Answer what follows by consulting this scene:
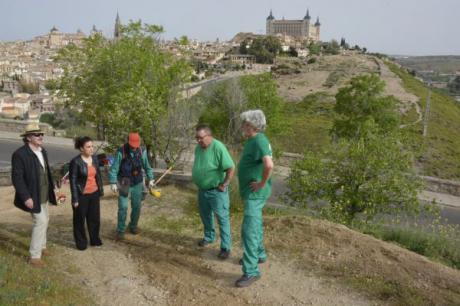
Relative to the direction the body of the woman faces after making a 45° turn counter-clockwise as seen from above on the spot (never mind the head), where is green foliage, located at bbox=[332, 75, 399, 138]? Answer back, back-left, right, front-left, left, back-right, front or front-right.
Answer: front-left

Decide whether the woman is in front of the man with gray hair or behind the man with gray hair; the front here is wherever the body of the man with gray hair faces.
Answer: in front

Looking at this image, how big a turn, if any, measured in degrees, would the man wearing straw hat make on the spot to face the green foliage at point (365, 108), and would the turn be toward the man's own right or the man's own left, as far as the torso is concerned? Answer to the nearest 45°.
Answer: approximately 90° to the man's own left

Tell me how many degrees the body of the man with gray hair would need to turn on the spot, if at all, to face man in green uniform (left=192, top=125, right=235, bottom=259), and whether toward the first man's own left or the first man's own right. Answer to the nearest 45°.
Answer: approximately 45° to the first man's own right

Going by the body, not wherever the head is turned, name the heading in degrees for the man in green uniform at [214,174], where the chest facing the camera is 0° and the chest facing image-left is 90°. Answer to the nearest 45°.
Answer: approximately 45°

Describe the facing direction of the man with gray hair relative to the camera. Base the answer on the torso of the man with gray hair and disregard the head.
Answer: to the viewer's left

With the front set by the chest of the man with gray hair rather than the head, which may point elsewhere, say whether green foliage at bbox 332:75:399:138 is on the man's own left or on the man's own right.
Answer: on the man's own right

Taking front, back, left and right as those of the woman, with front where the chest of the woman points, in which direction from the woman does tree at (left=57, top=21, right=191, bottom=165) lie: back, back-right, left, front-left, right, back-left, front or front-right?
back-left

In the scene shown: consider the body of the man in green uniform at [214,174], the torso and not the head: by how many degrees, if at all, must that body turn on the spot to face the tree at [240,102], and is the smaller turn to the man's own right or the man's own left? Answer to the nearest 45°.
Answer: approximately 135° to the man's own right

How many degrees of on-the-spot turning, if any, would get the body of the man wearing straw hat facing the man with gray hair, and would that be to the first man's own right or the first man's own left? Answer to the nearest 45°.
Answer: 0° — they already face them

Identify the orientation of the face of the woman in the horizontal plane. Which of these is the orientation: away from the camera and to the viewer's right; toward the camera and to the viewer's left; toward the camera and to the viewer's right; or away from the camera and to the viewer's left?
toward the camera and to the viewer's right

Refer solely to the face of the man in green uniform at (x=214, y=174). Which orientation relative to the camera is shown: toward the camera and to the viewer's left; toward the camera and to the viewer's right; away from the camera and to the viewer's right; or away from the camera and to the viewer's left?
toward the camera and to the viewer's left

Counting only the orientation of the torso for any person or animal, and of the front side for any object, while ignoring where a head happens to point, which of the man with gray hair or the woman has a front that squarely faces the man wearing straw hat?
the man with gray hair

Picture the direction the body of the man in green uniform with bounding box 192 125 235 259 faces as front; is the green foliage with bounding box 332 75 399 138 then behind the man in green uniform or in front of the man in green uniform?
behind

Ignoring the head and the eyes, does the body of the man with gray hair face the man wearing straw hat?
yes

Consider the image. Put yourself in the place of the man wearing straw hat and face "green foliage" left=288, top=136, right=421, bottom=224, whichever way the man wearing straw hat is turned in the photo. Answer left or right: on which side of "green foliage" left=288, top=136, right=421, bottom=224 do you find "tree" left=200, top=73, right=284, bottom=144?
left

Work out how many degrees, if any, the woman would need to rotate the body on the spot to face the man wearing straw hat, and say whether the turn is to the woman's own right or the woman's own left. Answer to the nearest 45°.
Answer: approximately 90° to the woman's own right

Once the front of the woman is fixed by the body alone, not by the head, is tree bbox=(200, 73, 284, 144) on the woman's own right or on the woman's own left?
on the woman's own left

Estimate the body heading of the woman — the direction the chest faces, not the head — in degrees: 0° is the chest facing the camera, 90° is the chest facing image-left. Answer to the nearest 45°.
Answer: approximately 315°
